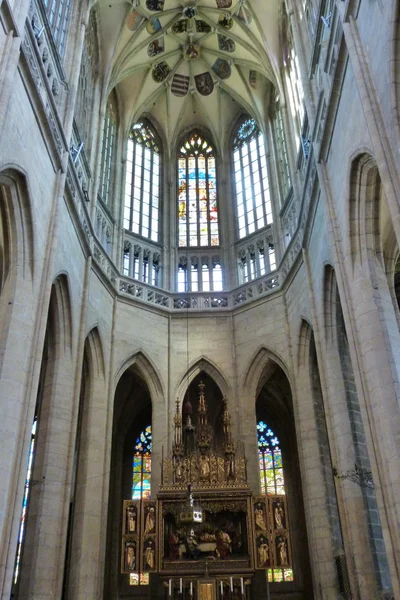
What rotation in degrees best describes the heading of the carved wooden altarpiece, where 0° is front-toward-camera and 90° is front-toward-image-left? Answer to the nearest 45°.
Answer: approximately 0°
